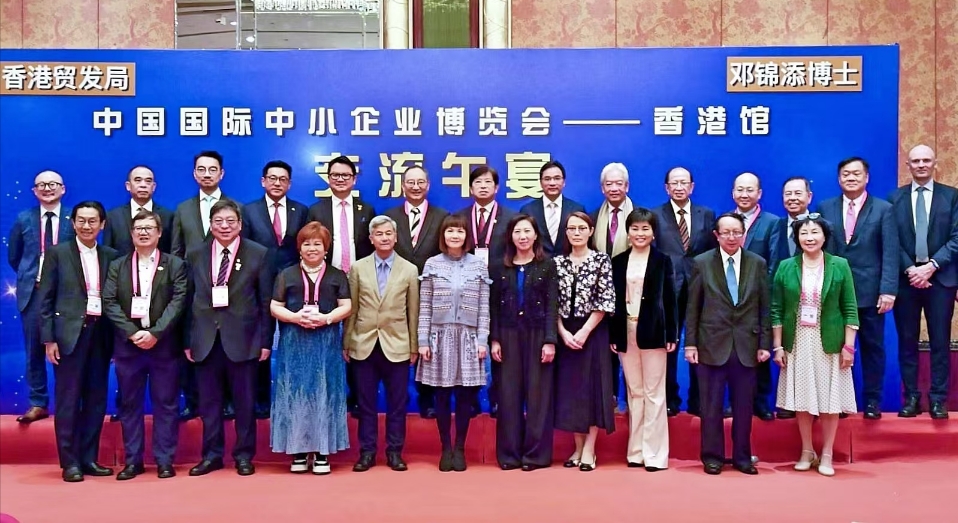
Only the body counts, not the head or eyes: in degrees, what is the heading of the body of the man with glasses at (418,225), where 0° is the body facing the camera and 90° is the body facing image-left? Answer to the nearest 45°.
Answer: approximately 0°

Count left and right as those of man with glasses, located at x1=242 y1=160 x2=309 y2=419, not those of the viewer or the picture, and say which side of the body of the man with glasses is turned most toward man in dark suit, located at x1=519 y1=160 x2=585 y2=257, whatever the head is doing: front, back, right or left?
left

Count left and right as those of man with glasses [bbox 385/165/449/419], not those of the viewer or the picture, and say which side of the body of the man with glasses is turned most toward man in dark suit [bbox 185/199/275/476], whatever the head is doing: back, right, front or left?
right

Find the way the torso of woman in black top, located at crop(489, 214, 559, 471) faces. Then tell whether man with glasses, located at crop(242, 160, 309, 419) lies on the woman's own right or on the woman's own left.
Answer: on the woman's own right

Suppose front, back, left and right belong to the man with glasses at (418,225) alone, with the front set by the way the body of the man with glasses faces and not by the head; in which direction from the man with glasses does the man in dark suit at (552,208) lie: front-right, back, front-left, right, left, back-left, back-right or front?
left

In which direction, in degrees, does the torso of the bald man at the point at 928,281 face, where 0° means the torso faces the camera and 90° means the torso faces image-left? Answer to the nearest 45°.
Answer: approximately 0°

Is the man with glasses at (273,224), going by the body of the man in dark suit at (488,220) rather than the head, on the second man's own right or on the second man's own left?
on the second man's own right

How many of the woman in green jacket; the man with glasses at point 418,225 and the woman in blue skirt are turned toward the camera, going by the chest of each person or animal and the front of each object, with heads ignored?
3

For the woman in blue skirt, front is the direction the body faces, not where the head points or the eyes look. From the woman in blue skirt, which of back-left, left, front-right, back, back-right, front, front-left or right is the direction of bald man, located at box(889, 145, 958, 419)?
left
